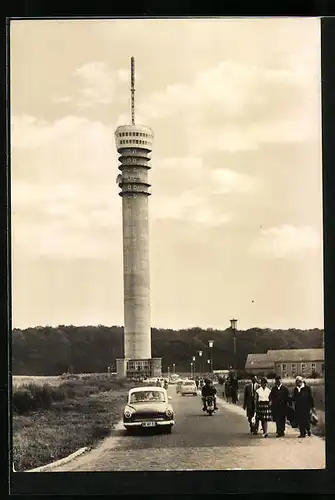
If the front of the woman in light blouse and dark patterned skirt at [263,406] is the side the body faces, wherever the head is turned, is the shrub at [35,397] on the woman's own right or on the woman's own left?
on the woman's own right

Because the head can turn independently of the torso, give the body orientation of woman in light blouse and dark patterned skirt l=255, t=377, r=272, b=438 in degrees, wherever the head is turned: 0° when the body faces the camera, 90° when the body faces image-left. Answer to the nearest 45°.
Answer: approximately 0°
